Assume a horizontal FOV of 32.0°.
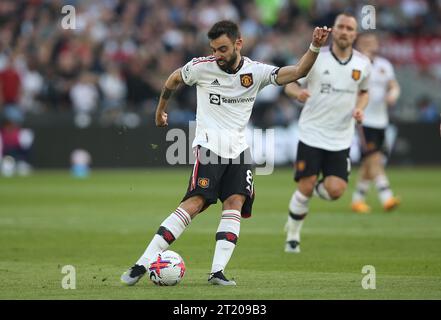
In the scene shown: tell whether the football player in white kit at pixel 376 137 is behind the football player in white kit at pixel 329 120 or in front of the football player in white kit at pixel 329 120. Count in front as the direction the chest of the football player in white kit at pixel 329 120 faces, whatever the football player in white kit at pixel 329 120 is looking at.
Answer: behind

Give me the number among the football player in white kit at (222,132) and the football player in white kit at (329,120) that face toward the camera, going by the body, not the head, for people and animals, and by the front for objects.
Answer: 2

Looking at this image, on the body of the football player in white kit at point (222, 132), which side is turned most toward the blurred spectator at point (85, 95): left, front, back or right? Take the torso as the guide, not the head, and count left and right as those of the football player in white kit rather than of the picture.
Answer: back

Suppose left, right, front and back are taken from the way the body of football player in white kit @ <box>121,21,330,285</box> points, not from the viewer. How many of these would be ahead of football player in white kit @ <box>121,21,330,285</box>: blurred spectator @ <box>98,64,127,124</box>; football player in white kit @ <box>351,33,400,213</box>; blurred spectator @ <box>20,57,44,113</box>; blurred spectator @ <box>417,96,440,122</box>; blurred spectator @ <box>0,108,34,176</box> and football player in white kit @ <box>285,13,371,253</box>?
0

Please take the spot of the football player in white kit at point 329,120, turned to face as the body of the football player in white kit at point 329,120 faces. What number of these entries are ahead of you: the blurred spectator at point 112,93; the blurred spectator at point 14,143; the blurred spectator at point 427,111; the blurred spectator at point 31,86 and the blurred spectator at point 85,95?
0

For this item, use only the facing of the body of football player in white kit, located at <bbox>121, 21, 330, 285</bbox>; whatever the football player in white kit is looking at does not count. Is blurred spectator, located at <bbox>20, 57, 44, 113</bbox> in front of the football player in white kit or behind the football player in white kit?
behind

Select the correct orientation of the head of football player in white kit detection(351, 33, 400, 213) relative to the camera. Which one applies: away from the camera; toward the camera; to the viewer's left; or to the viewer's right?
toward the camera

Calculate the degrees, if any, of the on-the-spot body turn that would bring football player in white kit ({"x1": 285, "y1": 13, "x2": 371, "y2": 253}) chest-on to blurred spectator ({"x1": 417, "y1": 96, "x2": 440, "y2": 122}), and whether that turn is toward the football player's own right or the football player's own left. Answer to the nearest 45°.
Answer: approximately 180°

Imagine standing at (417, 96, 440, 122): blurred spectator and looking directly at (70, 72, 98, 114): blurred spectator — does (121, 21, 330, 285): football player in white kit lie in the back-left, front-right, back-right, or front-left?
front-left

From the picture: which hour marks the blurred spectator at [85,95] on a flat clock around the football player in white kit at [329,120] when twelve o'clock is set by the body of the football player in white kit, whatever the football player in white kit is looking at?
The blurred spectator is roughly at 5 o'clock from the football player in white kit.

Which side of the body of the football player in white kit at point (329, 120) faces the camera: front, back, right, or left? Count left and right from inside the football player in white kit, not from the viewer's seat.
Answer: front

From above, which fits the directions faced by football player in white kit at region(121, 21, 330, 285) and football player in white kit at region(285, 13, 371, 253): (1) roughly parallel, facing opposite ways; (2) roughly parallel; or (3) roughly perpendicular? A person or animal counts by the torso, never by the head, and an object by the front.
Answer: roughly parallel

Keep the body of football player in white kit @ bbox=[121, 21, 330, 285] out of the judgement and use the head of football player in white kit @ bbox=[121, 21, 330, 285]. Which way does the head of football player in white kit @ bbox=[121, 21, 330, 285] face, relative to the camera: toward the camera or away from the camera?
toward the camera

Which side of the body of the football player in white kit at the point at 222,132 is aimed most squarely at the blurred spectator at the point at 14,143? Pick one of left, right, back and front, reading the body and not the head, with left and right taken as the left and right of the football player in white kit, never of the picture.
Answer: back

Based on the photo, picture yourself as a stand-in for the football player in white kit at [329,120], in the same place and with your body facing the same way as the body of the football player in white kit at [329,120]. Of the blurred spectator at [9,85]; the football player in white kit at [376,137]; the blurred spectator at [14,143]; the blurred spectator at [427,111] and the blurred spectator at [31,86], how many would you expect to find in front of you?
0

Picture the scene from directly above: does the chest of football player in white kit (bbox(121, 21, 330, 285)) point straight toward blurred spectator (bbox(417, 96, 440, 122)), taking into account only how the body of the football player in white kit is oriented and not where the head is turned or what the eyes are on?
no

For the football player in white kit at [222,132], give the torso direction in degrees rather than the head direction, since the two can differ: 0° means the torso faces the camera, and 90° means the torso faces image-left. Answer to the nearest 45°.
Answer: approximately 0°
